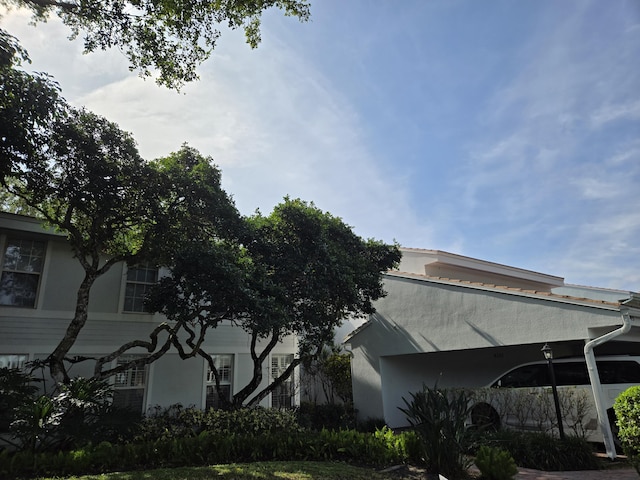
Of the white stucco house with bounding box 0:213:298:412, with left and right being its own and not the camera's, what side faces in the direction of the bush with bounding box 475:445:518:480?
front

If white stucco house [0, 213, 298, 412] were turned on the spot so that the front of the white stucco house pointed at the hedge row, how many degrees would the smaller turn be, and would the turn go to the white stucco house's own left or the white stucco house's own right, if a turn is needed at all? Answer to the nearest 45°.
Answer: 0° — it already faces it

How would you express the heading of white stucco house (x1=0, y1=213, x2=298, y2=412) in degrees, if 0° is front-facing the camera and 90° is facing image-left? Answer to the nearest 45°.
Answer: approximately 315°

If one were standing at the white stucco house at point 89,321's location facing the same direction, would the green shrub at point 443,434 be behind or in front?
in front

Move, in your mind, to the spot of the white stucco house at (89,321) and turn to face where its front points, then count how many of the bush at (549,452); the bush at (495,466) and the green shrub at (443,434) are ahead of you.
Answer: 3

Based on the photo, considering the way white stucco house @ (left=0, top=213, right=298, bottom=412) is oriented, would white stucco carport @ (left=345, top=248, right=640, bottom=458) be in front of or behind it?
in front

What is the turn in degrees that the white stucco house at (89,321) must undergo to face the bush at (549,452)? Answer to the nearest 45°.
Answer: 0° — it already faces it

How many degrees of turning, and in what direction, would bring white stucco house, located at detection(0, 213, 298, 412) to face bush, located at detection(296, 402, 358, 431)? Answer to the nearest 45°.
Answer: approximately 45° to its left

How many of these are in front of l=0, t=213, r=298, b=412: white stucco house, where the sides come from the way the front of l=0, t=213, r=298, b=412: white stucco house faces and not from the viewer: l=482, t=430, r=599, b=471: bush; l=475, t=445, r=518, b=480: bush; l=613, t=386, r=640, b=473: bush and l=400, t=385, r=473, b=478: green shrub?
4
